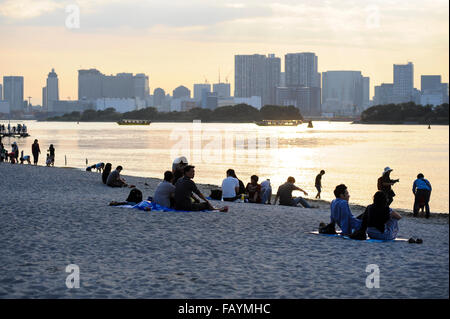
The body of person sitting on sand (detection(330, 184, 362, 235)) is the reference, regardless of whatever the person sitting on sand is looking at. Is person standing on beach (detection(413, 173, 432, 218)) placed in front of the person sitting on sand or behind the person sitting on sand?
in front

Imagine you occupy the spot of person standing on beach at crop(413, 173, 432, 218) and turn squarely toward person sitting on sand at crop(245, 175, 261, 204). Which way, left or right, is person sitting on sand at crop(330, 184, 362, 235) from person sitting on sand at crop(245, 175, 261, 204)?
left

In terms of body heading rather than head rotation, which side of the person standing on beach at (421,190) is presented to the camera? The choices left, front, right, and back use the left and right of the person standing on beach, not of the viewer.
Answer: back

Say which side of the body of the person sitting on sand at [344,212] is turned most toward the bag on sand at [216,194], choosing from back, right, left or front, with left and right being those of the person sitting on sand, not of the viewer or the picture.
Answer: left
